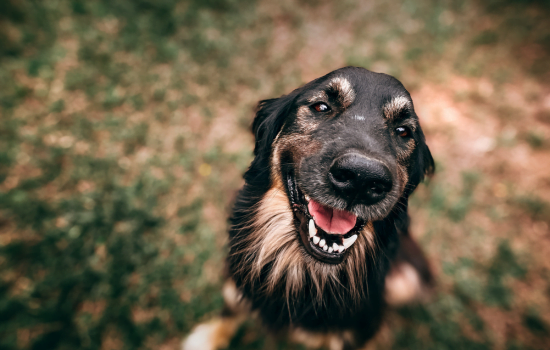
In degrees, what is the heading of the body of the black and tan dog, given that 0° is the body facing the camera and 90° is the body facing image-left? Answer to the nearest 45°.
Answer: approximately 0°
